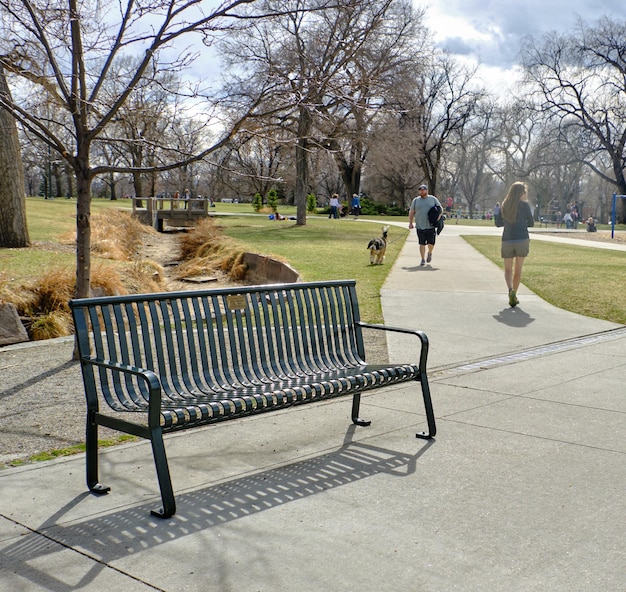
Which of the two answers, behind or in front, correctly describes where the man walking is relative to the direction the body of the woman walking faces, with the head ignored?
in front

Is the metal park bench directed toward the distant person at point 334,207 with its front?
no

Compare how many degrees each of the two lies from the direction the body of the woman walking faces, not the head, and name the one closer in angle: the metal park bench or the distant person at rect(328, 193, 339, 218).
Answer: the distant person

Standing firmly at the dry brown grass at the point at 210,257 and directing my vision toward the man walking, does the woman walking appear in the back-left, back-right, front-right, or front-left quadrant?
front-right

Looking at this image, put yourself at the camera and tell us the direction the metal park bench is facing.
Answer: facing the viewer and to the right of the viewer

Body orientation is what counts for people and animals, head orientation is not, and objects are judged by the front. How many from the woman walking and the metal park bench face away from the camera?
1

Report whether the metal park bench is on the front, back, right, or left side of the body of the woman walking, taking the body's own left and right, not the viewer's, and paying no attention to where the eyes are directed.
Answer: back

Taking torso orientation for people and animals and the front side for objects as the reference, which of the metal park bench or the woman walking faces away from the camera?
the woman walking

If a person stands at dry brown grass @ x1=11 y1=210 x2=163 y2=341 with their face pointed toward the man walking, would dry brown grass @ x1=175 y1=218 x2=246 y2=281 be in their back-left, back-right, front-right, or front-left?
front-left

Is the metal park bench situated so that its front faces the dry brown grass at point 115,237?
no

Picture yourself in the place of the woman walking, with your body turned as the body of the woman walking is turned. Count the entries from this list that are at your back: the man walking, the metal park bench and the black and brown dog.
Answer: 1

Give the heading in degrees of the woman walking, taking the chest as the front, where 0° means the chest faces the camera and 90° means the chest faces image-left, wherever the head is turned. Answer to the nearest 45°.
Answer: approximately 180°

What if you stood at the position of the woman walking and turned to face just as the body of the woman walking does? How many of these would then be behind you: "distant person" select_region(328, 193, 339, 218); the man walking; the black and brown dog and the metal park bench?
1

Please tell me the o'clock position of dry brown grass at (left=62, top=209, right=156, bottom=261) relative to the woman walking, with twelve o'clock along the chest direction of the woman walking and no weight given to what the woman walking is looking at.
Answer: The dry brown grass is roughly at 10 o'clock from the woman walking.

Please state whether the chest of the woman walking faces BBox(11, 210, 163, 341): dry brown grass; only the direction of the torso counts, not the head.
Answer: no

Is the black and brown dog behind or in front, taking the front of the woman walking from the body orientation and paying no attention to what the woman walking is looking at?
in front
